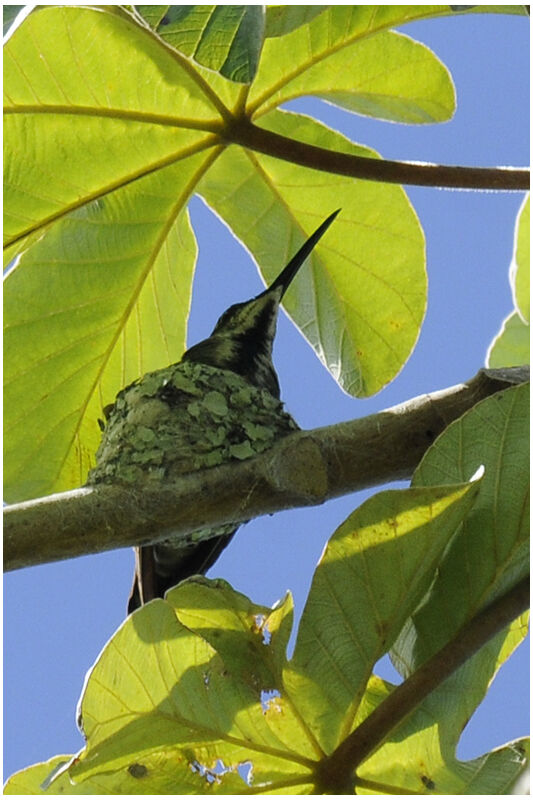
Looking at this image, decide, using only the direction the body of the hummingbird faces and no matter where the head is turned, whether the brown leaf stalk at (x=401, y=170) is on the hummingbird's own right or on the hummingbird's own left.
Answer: on the hummingbird's own right

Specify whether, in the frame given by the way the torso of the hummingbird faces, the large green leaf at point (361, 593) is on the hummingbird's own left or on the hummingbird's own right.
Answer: on the hummingbird's own right

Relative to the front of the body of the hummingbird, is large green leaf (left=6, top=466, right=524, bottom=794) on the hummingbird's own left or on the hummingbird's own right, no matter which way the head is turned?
on the hummingbird's own right

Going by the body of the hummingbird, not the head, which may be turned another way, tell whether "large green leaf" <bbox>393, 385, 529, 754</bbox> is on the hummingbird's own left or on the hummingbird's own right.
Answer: on the hummingbird's own right

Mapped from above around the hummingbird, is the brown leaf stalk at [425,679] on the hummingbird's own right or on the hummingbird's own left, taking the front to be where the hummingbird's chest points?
on the hummingbird's own right
